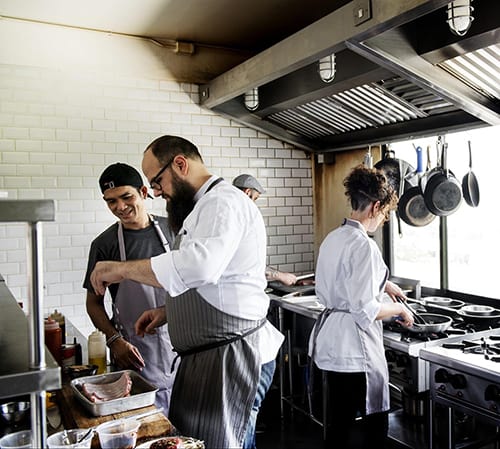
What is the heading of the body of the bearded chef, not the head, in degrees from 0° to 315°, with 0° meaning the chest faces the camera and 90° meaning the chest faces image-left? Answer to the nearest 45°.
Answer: approximately 90°

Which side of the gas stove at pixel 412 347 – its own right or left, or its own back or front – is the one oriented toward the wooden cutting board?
front

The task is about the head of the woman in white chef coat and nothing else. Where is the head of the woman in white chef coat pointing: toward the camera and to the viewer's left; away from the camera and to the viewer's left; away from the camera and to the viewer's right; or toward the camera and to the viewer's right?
away from the camera and to the viewer's right

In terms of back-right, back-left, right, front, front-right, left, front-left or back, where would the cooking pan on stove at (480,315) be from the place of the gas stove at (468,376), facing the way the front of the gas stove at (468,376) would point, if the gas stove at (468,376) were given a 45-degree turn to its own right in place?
right

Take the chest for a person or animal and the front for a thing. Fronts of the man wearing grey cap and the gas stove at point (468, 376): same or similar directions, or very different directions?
very different directions

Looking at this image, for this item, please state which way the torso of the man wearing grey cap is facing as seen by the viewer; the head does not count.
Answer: to the viewer's right

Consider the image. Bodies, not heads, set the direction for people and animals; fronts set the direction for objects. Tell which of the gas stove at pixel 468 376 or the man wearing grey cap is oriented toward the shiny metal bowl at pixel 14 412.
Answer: the gas stove

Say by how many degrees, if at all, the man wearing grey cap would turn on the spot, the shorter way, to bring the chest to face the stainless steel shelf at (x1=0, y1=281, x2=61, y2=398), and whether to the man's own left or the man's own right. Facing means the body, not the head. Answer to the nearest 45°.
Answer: approximately 90° to the man's own right

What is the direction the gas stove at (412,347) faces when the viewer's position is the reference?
facing the viewer and to the left of the viewer

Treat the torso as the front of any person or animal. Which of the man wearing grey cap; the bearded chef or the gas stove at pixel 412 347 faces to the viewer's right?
the man wearing grey cap
